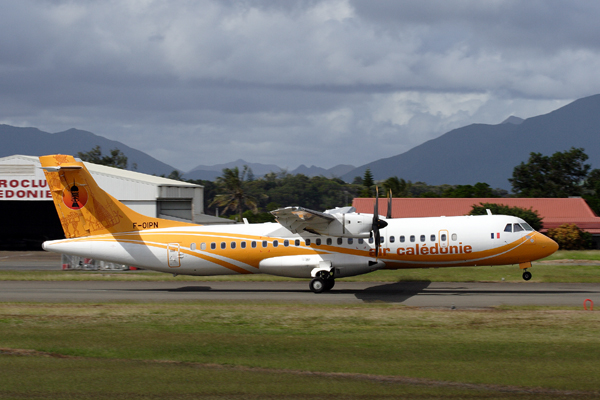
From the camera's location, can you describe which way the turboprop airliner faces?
facing to the right of the viewer
